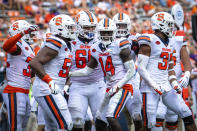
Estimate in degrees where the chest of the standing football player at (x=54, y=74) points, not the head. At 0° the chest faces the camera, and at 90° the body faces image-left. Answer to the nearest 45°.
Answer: approximately 315°

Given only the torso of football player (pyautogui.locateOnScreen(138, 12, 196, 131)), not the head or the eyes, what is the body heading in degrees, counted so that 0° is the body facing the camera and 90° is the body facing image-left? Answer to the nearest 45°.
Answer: approximately 315°

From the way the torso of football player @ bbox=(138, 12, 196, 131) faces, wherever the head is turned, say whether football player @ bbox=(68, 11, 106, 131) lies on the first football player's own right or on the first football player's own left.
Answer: on the first football player's own right

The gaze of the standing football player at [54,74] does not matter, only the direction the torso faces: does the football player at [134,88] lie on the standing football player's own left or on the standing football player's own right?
on the standing football player's own left

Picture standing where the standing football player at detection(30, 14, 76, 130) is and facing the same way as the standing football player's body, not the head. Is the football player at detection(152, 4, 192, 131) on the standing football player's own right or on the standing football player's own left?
on the standing football player's own left

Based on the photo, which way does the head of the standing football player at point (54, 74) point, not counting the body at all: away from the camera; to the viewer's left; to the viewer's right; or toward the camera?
to the viewer's right

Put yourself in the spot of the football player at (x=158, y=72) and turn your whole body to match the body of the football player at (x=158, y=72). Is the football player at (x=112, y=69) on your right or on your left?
on your right
